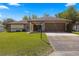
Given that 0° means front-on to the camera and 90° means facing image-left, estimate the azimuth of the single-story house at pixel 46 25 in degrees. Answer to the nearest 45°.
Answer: approximately 0°
